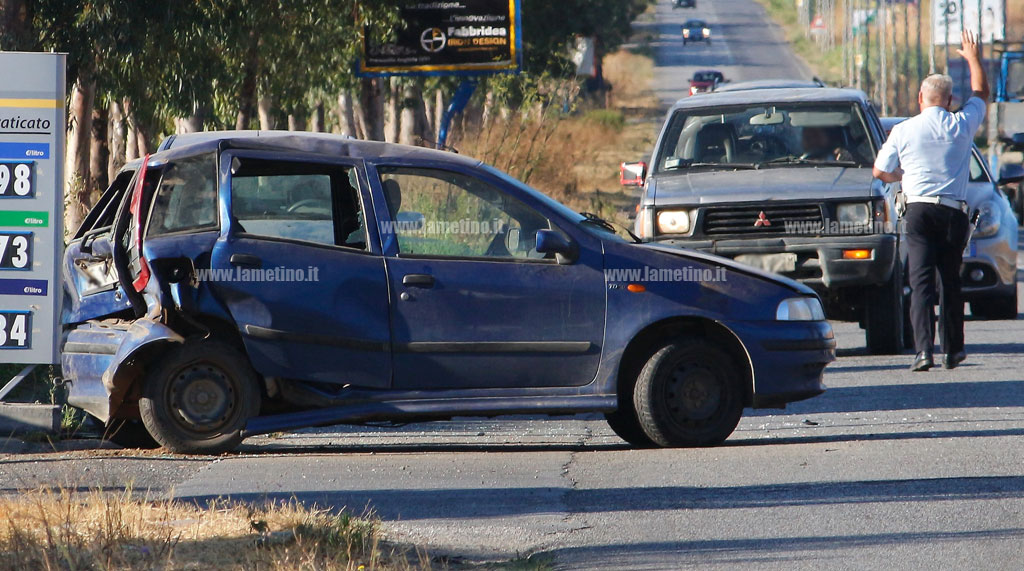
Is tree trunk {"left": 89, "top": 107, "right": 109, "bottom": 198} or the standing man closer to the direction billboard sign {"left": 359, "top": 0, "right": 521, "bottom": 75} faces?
the standing man

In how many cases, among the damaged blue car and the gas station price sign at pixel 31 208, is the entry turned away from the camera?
0

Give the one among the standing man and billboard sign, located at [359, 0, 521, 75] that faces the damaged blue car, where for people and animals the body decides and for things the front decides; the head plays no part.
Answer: the billboard sign

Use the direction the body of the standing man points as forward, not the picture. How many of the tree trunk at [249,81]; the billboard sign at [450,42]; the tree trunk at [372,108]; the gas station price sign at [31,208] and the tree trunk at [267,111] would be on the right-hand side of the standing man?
0

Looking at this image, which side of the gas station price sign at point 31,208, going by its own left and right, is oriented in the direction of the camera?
front

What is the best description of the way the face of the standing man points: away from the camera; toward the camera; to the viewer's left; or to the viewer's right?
away from the camera

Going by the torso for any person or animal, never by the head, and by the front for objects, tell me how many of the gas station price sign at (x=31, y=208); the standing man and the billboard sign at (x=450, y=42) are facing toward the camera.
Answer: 2

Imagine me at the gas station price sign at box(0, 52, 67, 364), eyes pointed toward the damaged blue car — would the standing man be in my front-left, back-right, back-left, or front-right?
front-left

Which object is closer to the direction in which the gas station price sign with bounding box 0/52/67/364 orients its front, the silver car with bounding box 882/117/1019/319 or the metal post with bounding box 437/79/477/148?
the silver car

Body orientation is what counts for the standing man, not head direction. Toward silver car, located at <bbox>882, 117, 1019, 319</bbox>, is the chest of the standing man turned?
yes

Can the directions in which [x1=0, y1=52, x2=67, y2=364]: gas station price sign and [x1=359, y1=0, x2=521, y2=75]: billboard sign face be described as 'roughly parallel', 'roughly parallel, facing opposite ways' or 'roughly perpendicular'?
roughly parallel

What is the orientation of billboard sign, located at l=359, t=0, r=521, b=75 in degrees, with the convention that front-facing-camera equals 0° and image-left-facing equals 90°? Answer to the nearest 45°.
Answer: approximately 0°

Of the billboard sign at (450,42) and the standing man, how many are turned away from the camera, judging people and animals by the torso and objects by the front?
1

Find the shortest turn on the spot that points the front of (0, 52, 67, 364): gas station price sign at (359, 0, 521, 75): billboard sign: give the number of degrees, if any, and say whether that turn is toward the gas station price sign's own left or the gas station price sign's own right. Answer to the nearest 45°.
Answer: approximately 135° to the gas station price sign's own left

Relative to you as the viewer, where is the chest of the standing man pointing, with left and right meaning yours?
facing away from the viewer

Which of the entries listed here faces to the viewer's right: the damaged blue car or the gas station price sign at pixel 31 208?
the damaged blue car

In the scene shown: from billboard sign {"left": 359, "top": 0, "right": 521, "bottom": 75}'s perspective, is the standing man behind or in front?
in front

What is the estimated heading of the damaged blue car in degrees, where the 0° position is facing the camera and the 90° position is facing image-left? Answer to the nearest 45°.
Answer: approximately 270°
